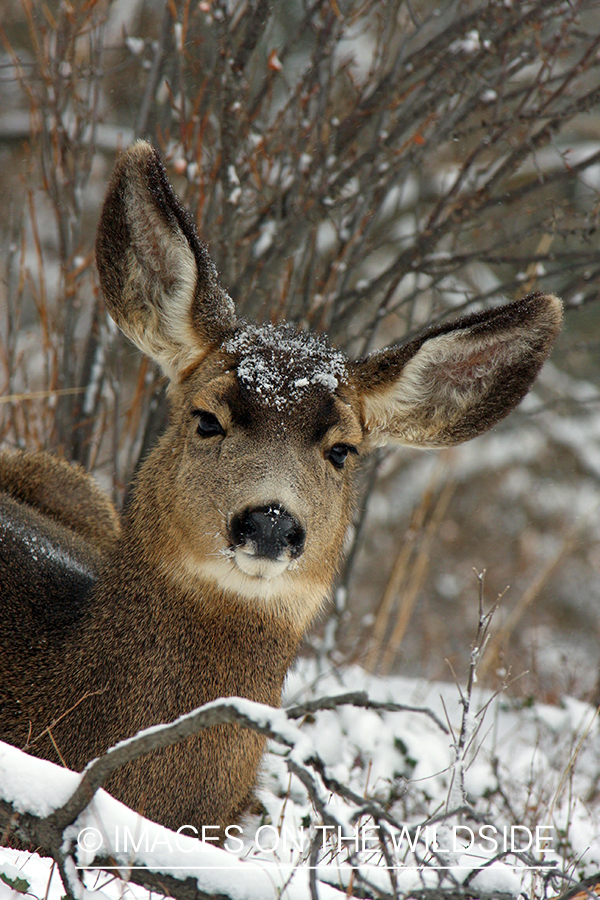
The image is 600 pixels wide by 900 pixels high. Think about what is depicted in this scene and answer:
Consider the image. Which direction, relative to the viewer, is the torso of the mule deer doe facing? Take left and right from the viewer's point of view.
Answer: facing the viewer and to the right of the viewer
